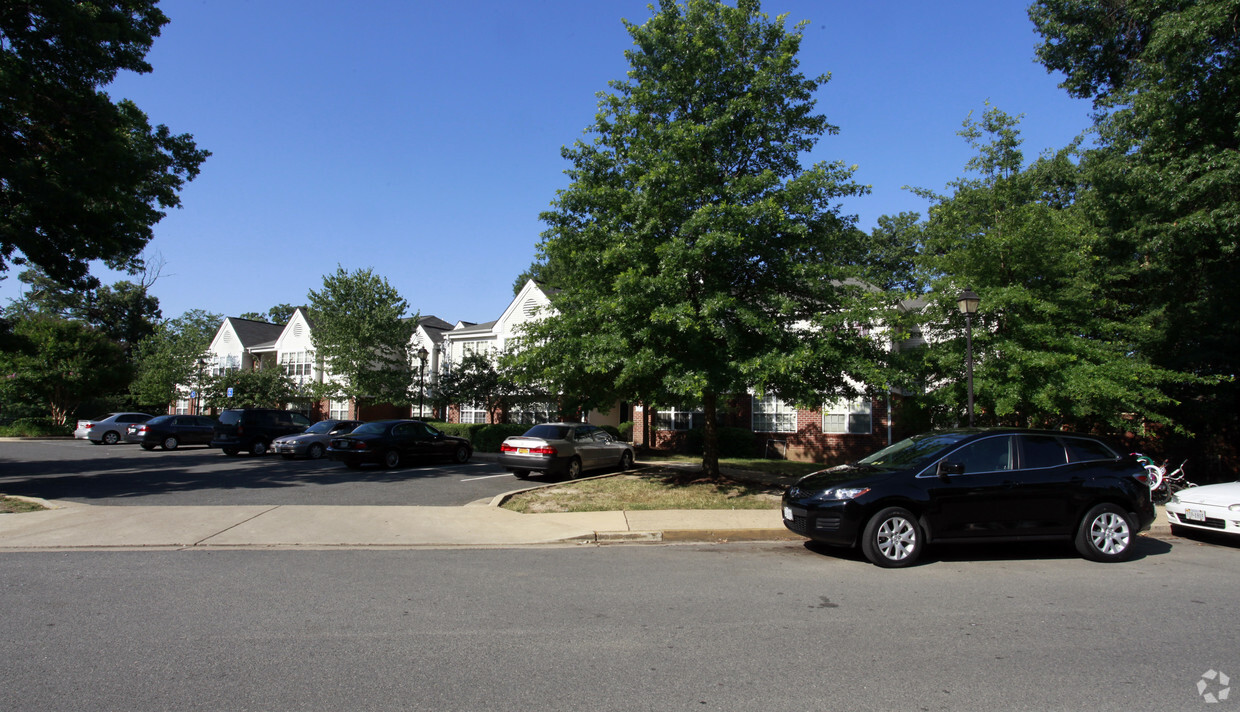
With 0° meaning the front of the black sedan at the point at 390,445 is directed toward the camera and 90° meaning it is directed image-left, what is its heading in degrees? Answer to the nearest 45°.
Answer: approximately 225°

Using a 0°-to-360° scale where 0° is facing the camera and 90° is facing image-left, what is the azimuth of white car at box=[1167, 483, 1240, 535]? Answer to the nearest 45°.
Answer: approximately 45°

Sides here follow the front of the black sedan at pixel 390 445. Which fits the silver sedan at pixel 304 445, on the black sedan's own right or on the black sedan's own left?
on the black sedan's own left

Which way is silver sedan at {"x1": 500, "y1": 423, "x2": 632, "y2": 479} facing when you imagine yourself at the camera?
facing away from the viewer and to the right of the viewer
